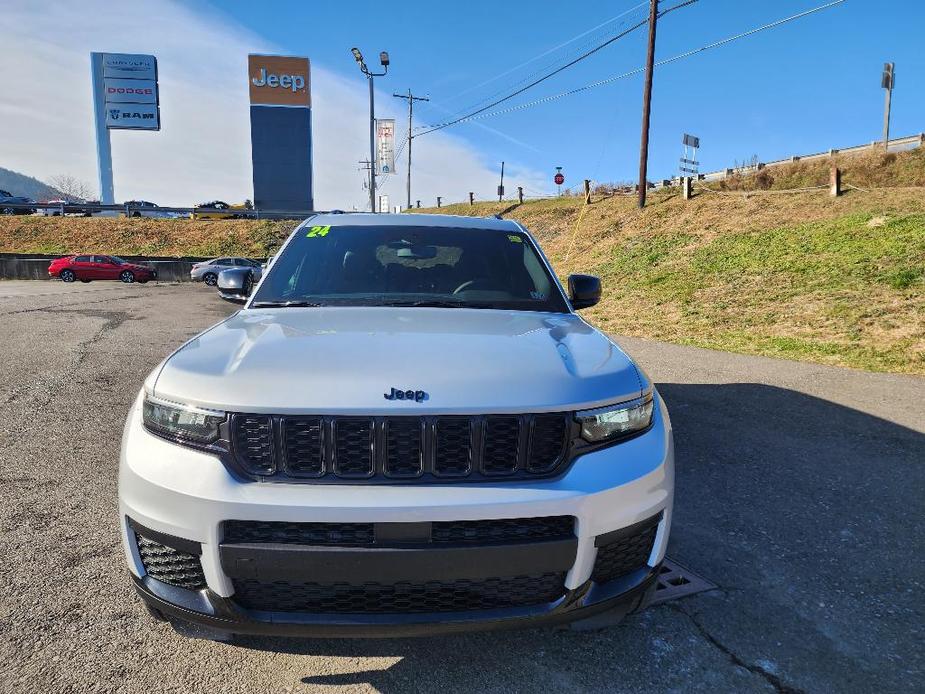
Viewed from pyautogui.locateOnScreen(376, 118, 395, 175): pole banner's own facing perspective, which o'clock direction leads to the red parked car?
The red parked car is roughly at 2 o'clock from the pole banner.

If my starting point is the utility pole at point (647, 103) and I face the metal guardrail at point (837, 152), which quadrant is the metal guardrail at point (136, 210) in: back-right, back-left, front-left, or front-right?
back-left

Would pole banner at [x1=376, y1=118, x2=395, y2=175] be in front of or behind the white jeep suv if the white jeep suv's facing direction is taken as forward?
behind

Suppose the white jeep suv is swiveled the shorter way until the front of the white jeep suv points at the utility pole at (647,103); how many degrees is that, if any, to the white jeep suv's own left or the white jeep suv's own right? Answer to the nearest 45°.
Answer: approximately 135° to the white jeep suv's own left

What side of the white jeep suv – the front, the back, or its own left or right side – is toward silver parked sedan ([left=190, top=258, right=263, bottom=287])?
back

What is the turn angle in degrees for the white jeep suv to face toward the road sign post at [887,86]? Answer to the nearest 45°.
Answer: approximately 135° to its left

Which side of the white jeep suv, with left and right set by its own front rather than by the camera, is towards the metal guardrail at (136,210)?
back

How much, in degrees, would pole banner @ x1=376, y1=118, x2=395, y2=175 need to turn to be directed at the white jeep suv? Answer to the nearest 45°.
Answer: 0° — it already faces it

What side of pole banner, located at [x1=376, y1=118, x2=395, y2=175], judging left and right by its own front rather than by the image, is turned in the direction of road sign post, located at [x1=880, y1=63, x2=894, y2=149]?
left

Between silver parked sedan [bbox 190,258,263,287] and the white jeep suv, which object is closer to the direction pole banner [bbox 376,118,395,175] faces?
the white jeep suv

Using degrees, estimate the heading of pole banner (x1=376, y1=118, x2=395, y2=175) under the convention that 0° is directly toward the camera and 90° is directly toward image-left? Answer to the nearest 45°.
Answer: approximately 0°

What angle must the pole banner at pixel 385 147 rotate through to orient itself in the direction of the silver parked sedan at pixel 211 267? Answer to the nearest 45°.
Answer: approximately 45° to its right

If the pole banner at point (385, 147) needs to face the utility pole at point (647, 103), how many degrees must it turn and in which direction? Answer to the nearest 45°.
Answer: approximately 45° to its left

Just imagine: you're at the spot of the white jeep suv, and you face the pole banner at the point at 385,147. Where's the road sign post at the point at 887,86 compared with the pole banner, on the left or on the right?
right
